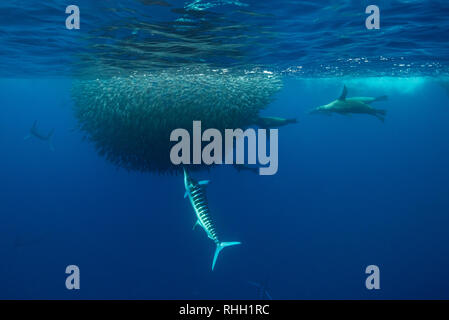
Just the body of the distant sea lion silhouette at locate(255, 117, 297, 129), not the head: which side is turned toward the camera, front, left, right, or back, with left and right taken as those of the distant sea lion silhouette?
left

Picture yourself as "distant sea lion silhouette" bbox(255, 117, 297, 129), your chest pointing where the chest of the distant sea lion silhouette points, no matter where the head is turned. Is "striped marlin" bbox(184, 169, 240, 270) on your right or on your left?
on your left
